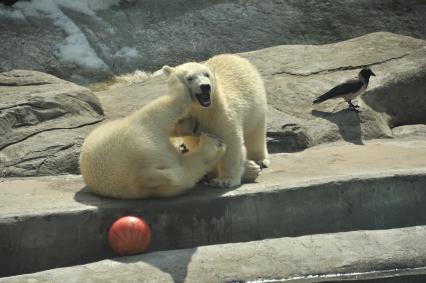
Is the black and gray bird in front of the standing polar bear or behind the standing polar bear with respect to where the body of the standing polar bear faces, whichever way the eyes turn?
behind

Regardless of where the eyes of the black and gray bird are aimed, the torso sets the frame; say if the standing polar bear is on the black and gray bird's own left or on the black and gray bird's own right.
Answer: on the black and gray bird's own right

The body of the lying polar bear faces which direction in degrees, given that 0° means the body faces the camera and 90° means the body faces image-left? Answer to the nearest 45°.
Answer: approximately 270°

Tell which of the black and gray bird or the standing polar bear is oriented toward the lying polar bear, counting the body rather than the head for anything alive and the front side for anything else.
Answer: the standing polar bear

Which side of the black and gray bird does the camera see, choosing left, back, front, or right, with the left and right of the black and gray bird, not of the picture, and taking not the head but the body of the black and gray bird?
right

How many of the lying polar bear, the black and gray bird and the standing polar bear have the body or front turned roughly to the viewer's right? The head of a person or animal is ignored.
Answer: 2

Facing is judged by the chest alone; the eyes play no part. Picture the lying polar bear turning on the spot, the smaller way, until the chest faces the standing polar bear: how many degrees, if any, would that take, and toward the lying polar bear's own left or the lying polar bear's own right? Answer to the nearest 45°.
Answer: approximately 45° to the lying polar bear's own left

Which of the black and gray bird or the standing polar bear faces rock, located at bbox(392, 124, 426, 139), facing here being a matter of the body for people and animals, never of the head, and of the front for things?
the black and gray bird

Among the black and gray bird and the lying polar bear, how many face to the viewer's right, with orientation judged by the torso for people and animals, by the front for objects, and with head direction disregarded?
2

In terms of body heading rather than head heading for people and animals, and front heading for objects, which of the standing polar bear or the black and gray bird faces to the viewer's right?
the black and gray bird

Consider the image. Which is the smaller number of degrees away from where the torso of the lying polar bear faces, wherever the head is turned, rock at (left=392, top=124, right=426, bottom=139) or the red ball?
the rock

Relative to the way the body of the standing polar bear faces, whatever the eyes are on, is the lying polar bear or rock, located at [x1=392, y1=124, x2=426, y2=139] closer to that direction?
the lying polar bear
